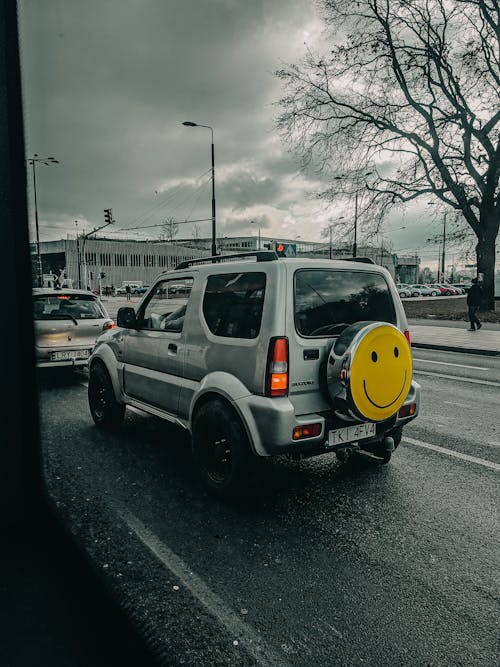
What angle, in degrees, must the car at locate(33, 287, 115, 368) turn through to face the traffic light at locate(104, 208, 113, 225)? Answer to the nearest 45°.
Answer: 0° — it already faces it

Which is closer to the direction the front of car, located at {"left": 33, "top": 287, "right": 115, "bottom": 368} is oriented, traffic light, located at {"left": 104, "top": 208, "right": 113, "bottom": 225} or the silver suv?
the traffic light

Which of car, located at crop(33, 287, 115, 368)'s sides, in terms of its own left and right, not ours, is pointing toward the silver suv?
back

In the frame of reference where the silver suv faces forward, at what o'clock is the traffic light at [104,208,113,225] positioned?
The traffic light is roughly at 1 o'clock from the silver suv.

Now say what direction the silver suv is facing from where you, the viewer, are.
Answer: facing away from the viewer and to the left of the viewer

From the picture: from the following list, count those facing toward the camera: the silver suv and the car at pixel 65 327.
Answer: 0

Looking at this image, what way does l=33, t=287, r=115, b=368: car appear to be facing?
away from the camera

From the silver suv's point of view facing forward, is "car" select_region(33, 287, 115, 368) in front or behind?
in front
